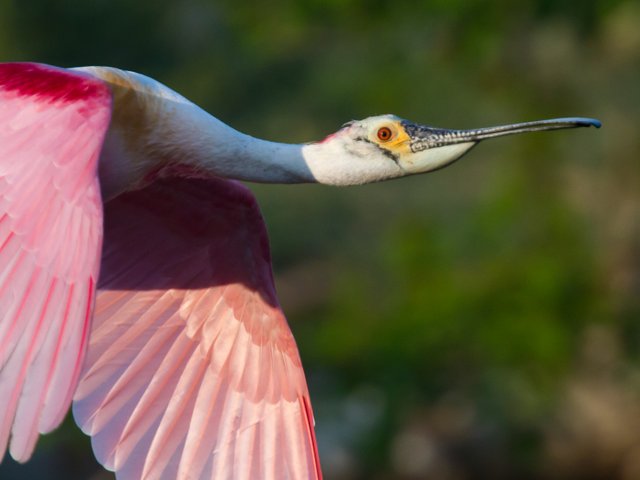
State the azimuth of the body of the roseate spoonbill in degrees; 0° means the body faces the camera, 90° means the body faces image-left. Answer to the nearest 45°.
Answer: approximately 270°
